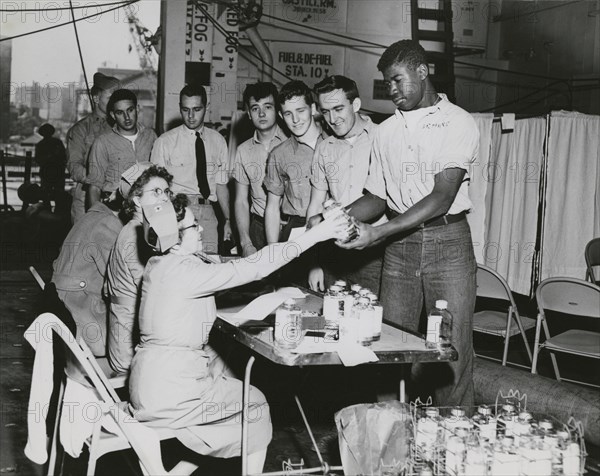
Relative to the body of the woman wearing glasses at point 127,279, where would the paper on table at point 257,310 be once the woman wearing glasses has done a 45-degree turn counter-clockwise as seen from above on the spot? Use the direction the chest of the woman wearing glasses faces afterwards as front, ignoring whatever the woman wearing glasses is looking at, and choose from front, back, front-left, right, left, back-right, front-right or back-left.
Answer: right

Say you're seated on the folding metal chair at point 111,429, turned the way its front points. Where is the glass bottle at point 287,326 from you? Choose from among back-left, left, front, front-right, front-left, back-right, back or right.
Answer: front

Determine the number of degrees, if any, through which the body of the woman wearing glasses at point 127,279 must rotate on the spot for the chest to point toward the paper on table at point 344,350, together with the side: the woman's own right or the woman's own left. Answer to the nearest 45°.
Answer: approximately 45° to the woman's own right

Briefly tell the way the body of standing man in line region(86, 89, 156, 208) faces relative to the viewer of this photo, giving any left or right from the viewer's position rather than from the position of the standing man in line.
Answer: facing the viewer and to the right of the viewer

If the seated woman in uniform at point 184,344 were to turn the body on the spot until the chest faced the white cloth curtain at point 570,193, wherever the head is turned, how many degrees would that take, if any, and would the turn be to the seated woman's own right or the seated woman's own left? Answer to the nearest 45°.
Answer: approximately 45° to the seated woman's own left

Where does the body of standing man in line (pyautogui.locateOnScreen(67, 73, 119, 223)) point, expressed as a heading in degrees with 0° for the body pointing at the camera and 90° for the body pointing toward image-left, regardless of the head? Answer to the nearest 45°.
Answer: approximately 315°

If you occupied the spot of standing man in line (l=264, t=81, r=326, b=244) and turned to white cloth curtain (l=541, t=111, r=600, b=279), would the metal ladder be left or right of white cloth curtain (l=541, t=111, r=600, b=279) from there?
left

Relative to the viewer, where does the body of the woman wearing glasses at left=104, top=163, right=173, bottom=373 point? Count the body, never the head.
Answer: to the viewer's right

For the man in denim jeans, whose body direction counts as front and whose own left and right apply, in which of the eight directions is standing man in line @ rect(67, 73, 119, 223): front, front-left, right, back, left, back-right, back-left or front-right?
right

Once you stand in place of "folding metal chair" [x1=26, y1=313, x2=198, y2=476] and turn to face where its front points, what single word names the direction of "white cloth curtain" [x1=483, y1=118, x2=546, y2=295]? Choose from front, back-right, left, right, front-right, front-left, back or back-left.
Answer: front-left

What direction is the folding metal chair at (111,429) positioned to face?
to the viewer's right

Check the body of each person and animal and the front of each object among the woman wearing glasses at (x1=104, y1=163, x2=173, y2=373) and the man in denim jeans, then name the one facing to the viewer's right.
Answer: the woman wearing glasses

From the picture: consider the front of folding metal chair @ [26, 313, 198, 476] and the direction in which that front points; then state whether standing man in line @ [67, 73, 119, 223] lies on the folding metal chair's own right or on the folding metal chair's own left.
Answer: on the folding metal chair's own left

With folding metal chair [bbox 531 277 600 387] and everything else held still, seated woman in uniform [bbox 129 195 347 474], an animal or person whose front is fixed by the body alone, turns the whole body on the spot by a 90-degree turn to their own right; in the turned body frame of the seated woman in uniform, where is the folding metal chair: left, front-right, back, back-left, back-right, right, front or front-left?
back-left

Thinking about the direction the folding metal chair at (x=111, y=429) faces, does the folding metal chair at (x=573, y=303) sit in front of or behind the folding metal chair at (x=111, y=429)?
in front

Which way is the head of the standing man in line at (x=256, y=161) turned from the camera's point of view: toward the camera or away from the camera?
toward the camera

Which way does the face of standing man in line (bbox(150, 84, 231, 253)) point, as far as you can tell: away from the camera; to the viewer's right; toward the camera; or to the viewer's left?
toward the camera

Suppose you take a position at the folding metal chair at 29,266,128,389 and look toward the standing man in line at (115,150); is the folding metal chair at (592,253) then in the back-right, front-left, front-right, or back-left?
front-right

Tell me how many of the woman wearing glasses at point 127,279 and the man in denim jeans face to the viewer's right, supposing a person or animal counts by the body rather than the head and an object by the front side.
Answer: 1
